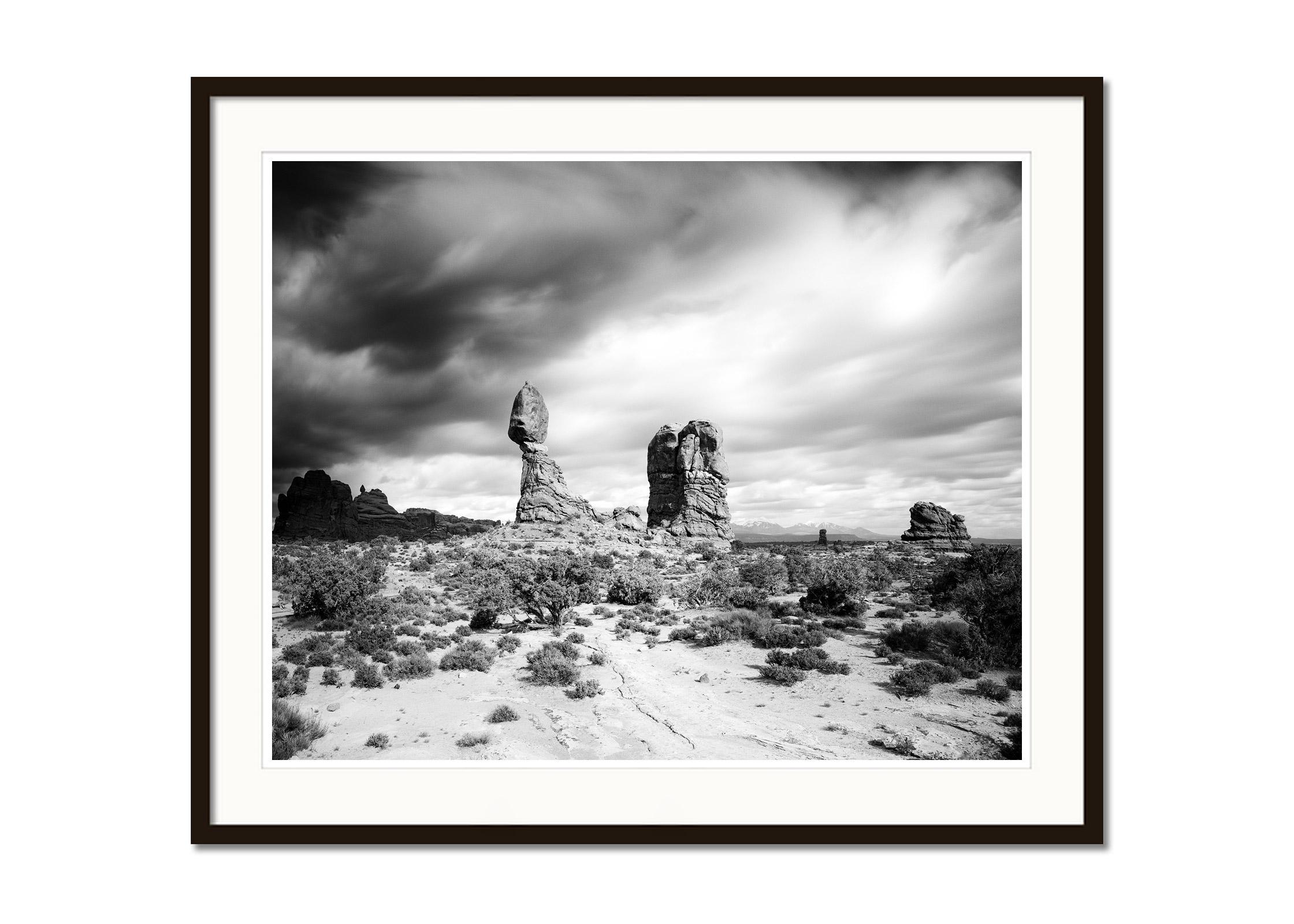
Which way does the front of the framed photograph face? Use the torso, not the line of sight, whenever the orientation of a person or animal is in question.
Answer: toward the camera
